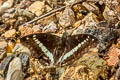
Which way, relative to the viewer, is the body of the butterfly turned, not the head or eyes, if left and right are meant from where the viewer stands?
facing away from the viewer

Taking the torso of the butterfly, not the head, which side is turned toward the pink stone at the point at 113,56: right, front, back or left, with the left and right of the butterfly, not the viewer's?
right
